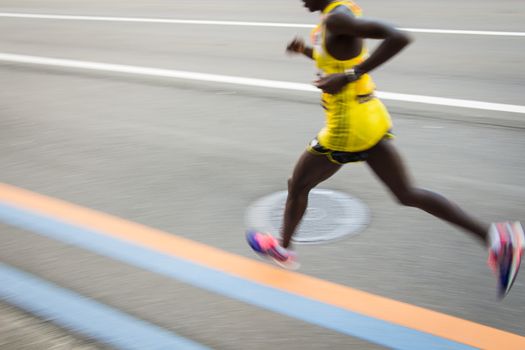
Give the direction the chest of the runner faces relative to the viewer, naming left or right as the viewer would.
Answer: facing to the left of the viewer
